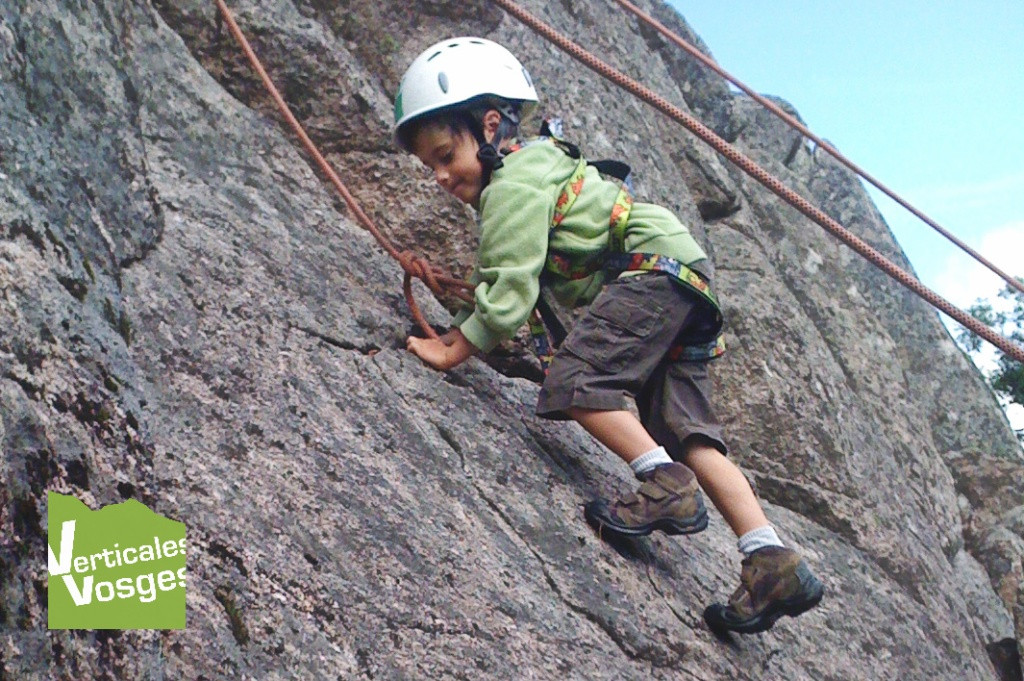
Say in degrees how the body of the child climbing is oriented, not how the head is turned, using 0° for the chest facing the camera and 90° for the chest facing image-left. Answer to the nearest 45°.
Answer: approximately 90°

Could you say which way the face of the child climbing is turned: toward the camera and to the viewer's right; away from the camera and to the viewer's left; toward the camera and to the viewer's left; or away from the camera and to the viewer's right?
toward the camera and to the viewer's left

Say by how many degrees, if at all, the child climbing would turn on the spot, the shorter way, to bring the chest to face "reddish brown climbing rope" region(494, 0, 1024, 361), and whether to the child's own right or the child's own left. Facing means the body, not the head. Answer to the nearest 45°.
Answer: approximately 135° to the child's own right
